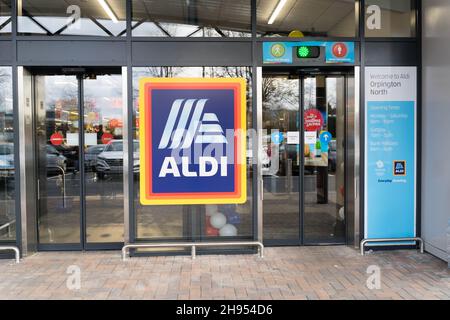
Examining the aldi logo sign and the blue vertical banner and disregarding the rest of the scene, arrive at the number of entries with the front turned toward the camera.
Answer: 2

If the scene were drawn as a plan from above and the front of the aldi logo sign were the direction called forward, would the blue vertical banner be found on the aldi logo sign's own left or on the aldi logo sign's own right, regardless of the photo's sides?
on the aldi logo sign's own left

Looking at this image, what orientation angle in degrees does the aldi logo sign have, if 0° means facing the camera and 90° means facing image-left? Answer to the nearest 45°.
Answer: approximately 0°

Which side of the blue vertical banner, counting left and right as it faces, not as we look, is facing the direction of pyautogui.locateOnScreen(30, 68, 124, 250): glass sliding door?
right

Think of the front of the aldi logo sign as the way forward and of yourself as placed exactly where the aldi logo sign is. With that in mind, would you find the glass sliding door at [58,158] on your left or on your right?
on your right

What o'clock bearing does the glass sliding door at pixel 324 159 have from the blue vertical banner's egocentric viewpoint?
The glass sliding door is roughly at 3 o'clock from the blue vertical banner.

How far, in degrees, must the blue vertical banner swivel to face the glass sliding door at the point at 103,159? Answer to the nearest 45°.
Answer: approximately 90° to its right

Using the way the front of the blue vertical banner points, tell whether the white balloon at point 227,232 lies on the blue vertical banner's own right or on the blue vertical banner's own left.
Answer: on the blue vertical banner's own right
